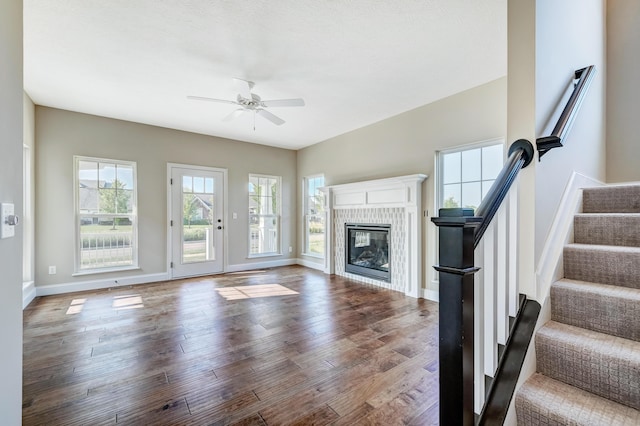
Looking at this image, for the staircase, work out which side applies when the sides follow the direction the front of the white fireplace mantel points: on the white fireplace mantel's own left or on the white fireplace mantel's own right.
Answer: on the white fireplace mantel's own left

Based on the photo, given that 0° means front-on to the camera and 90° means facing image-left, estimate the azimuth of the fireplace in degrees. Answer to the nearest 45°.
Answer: approximately 45°

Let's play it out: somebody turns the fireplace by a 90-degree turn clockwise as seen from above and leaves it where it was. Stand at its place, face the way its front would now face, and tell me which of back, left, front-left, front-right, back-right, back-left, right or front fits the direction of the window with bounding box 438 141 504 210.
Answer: back

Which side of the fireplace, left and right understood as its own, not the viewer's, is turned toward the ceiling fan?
front

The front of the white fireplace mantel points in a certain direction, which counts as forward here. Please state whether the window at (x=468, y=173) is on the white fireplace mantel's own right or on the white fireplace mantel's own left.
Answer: on the white fireplace mantel's own left

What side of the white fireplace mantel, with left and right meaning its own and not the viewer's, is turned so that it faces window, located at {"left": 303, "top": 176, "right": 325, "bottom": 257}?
right

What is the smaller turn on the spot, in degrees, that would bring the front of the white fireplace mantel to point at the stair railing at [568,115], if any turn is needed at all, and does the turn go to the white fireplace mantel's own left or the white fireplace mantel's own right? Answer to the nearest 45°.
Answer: approximately 45° to the white fireplace mantel's own left

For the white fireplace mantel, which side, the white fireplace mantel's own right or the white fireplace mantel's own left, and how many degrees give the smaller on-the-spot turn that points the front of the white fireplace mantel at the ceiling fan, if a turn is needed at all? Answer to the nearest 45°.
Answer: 0° — it already faces it

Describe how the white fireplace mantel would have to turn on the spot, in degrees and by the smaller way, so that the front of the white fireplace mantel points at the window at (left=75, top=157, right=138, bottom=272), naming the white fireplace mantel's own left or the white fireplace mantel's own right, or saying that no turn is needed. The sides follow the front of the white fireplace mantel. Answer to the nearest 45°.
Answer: approximately 45° to the white fireplace mantel's own right

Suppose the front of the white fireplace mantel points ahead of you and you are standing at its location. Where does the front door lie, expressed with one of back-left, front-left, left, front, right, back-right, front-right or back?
front-right

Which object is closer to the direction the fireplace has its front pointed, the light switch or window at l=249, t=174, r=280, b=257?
the light switch

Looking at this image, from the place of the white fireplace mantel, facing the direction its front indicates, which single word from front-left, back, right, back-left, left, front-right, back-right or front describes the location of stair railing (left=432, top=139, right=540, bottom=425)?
front-left

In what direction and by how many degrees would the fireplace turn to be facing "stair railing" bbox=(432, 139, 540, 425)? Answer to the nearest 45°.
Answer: approximately 45° to its left

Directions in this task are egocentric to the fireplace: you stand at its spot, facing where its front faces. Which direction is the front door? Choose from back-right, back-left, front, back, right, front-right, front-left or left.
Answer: front-right

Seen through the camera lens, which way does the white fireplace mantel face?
facing the viewer and to the left of the viewer
